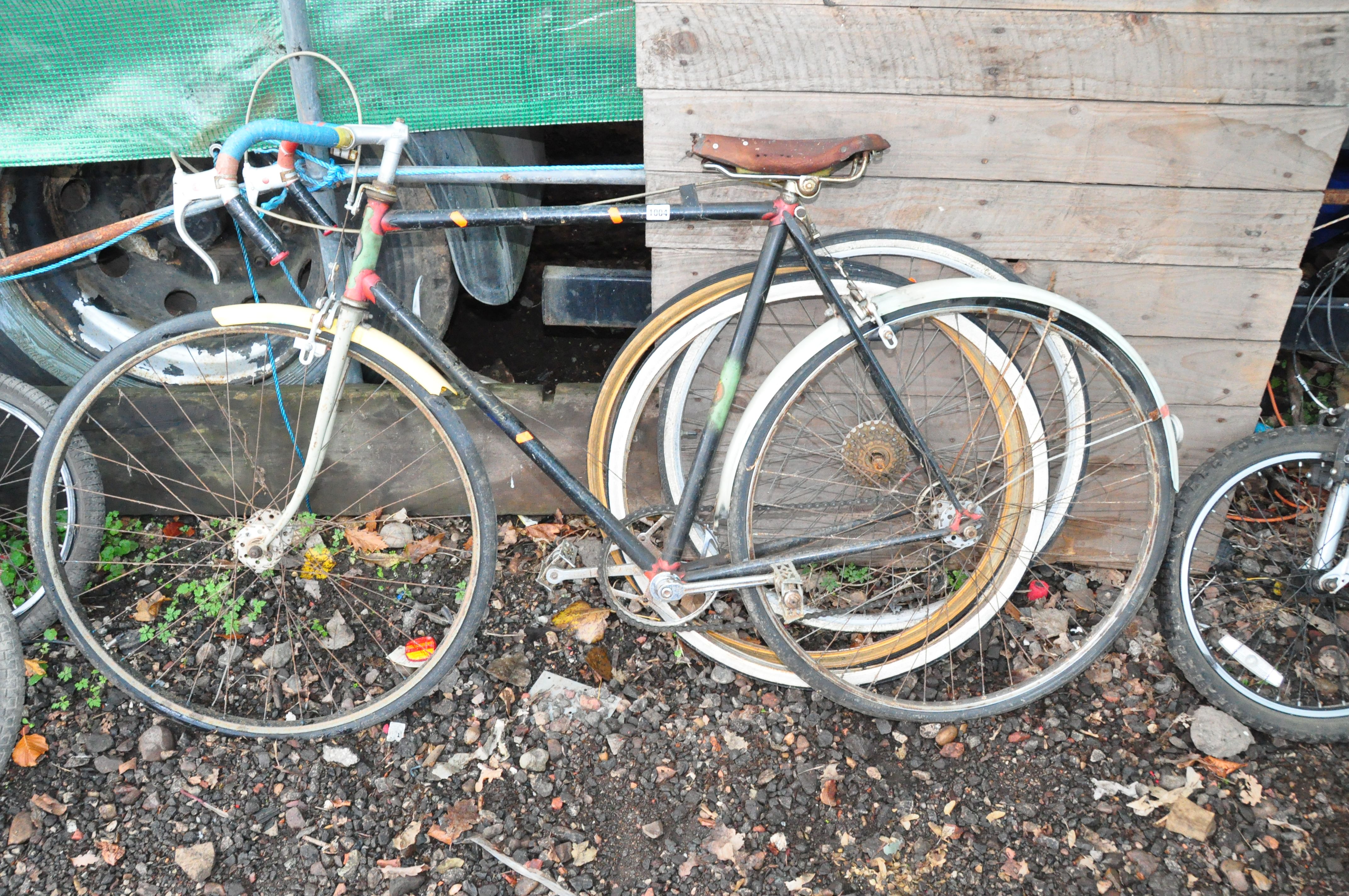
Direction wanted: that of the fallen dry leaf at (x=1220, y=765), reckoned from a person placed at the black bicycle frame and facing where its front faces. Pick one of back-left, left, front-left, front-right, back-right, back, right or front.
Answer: back

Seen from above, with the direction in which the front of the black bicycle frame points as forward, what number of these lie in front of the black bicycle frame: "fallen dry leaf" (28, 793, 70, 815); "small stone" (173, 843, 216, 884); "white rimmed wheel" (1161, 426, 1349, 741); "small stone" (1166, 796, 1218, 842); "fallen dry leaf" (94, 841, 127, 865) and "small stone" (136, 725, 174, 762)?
4

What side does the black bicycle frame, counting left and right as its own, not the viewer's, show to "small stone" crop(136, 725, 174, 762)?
front

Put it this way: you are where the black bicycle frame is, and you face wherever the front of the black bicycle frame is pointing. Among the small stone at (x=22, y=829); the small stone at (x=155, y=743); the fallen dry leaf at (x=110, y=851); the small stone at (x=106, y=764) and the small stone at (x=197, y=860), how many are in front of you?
5

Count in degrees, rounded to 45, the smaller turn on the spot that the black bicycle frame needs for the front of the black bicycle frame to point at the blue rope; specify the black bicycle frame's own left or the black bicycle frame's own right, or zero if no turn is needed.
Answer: approximately 45° to the black bicycle frame's own right

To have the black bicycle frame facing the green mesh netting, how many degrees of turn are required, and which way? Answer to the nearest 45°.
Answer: approximately 45° to its right

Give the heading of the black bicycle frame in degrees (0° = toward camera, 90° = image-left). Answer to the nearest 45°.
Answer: approximately 90°

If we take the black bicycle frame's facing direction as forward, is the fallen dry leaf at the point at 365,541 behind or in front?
in front

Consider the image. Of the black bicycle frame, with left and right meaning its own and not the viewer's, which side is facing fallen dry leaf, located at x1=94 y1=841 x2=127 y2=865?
front

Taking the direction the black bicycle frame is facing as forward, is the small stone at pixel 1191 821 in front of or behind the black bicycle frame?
behind

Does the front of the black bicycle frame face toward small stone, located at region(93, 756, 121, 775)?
yes
